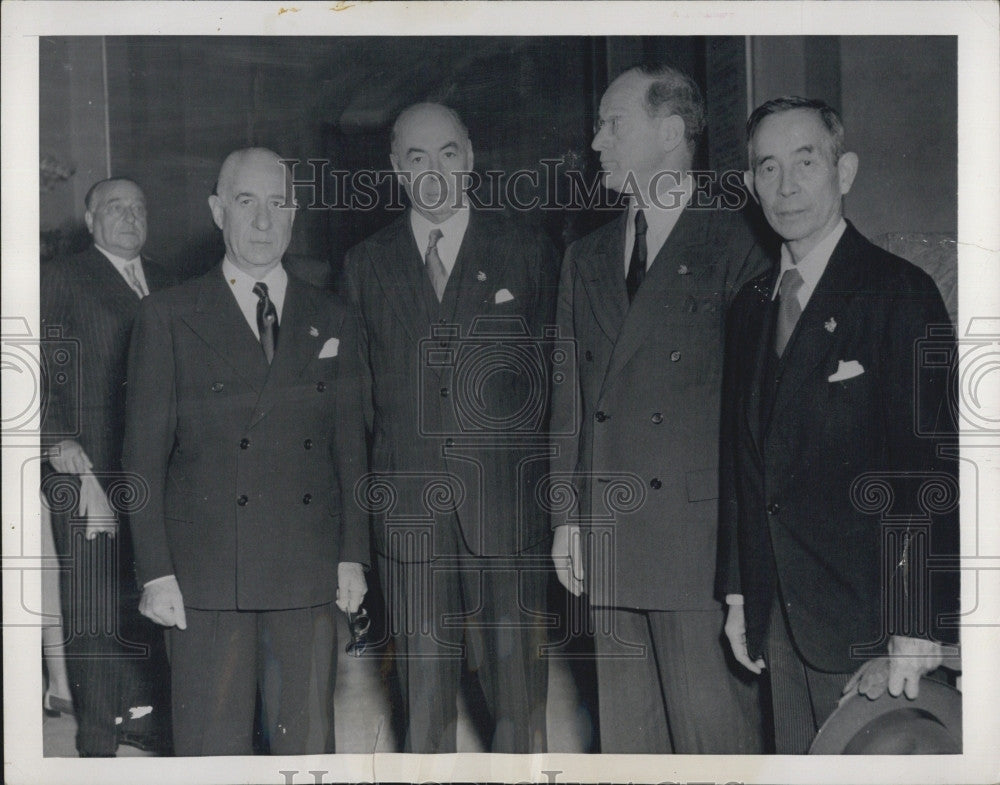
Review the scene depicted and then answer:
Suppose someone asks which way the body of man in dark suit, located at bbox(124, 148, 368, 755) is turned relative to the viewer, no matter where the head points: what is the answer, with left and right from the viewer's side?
facing the viewer

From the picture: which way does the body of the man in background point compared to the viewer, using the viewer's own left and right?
facing the viewer and to the right of the viewer

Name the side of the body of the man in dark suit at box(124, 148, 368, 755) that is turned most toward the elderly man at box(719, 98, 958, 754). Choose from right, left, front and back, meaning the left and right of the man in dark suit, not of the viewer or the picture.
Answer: left

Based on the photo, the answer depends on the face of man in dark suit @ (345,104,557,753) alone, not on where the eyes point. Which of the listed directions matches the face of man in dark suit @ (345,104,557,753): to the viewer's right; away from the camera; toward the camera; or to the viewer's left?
toward the camera

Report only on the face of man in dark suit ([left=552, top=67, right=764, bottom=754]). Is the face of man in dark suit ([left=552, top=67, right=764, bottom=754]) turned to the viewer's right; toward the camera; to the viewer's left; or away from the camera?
to the viewer's left

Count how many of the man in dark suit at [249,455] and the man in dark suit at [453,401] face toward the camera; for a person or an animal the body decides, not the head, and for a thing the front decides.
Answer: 2

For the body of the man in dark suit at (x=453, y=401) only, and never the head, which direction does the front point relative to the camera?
toward the camera

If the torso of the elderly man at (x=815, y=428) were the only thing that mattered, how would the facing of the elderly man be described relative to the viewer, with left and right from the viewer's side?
facing the viewer and to the left of the viewer
